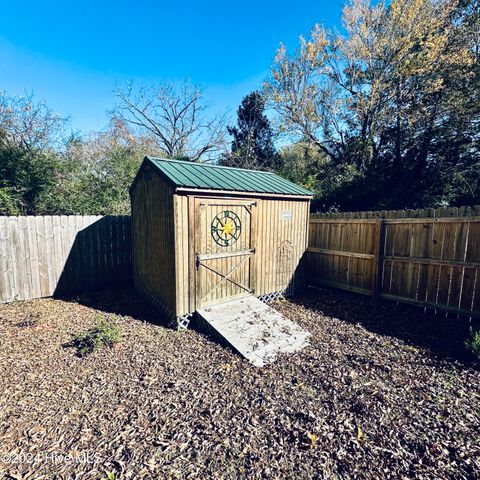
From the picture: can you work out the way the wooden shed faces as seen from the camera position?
facing the viewer and to the right of the viewer

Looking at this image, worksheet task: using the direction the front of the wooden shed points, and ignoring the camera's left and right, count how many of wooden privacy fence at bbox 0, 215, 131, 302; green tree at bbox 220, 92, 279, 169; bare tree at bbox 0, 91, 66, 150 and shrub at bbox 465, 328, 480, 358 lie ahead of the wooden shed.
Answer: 1

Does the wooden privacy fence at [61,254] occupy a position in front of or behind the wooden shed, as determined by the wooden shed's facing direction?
behind

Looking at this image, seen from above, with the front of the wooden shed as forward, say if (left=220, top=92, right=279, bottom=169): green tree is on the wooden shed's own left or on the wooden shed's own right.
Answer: on the wooden shed's own left

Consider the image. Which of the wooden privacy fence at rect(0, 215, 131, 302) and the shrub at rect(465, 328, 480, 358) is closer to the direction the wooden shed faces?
the shrub

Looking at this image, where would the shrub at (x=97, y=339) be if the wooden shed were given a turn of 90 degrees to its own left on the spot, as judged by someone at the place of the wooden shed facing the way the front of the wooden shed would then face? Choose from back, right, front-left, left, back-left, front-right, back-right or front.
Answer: back

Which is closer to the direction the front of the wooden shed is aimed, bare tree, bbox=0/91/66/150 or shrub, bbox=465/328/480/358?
the shrub

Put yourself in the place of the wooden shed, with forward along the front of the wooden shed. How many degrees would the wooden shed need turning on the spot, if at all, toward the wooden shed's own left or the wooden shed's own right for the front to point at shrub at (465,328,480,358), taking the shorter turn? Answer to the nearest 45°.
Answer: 0° — it already faces it

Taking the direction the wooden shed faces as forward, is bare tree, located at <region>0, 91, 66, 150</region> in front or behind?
behind

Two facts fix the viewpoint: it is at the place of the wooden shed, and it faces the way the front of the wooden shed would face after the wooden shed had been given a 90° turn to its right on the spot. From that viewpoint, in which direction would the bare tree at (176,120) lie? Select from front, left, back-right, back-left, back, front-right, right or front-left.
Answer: back-right
